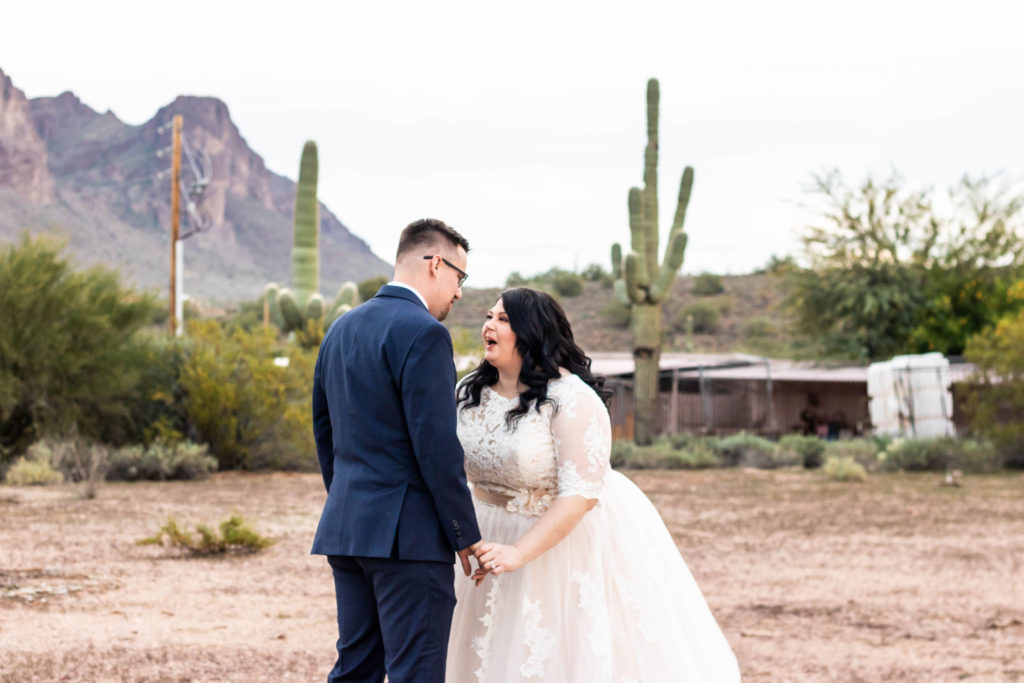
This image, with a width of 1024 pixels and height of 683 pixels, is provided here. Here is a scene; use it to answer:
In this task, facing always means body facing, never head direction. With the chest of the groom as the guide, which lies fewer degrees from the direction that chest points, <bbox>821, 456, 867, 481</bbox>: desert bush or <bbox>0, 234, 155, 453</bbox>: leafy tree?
the desert bush

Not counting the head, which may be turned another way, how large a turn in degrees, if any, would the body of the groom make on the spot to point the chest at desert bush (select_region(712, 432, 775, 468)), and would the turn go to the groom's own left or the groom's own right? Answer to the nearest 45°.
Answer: approximately 45° to the groom's own left

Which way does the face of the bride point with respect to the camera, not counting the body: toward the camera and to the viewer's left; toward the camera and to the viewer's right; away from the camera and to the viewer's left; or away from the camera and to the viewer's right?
toward the camera and to the viewer's left

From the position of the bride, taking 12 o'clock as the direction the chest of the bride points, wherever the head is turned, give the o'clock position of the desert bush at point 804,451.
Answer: The desert bush is roughly at 5 o'clock from the bride.

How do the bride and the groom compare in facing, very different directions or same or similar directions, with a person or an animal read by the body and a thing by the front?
very different directions

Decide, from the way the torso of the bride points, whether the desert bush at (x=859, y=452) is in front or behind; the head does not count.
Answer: behind

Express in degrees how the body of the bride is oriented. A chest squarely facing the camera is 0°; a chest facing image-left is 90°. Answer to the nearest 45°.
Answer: approximately 45°

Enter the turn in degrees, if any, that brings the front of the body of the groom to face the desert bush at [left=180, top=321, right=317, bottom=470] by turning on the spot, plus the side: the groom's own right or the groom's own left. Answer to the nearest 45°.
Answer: approximately 45° to the groom's own left

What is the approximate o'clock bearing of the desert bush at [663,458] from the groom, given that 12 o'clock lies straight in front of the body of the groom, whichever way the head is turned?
The desert bush is roughly at 11 o'clock from the groom.

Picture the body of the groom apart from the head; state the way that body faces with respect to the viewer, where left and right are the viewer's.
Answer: facing away from the viewer and to the right of the viewer

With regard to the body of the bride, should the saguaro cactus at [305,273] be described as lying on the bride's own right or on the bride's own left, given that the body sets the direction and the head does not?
on the bride's own right

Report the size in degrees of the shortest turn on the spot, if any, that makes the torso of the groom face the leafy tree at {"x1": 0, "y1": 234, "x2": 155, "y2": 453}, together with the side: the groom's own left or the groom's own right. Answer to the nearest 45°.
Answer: approximately 45° to the groom's own left

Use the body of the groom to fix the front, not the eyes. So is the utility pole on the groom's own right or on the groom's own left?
on the groom's own left

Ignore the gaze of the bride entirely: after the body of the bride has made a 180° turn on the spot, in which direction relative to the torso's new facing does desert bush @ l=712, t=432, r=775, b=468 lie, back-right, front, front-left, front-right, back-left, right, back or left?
front-left
